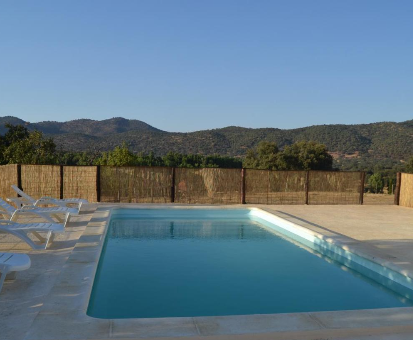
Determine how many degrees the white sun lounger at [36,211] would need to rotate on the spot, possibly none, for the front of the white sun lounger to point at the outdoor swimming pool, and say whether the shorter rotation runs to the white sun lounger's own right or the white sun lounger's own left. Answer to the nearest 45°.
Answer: approximately 45° to the white sun lounger's own right

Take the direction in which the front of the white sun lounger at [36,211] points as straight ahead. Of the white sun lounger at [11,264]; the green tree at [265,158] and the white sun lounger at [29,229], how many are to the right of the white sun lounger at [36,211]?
2

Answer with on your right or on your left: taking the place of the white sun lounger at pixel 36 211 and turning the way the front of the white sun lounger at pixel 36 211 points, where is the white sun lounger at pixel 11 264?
on your right

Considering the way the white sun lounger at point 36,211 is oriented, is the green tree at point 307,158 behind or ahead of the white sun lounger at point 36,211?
ahead

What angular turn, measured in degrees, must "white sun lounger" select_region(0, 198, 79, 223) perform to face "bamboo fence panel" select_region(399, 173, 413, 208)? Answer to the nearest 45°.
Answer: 0° — it already faces it

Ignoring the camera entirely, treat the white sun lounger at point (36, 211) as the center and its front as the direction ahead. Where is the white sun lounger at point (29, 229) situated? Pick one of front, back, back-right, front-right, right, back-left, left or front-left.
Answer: right

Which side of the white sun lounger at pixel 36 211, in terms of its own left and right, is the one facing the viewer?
right
